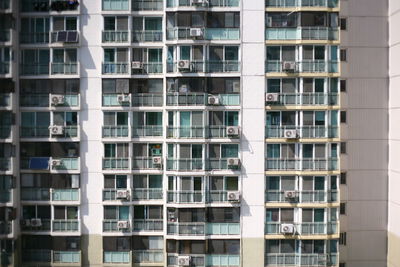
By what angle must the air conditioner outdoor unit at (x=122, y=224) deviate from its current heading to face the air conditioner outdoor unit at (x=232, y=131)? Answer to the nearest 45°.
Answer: approximately 90° to its left

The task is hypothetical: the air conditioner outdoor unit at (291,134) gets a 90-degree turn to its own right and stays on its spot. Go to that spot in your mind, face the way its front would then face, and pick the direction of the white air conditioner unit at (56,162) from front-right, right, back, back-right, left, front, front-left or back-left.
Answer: front

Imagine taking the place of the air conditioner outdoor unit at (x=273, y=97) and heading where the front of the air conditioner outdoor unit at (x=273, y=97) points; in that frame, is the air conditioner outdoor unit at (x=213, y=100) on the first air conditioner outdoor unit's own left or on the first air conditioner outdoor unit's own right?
on the first air conditioner outdoor unit's own right

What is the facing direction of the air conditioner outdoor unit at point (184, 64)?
toward the camera

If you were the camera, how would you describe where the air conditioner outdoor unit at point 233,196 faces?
facing the viewer

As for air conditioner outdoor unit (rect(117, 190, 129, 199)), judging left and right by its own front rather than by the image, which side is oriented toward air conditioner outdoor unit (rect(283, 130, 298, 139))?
left

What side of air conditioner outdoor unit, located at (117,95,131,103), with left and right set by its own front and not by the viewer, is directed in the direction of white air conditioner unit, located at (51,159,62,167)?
right
